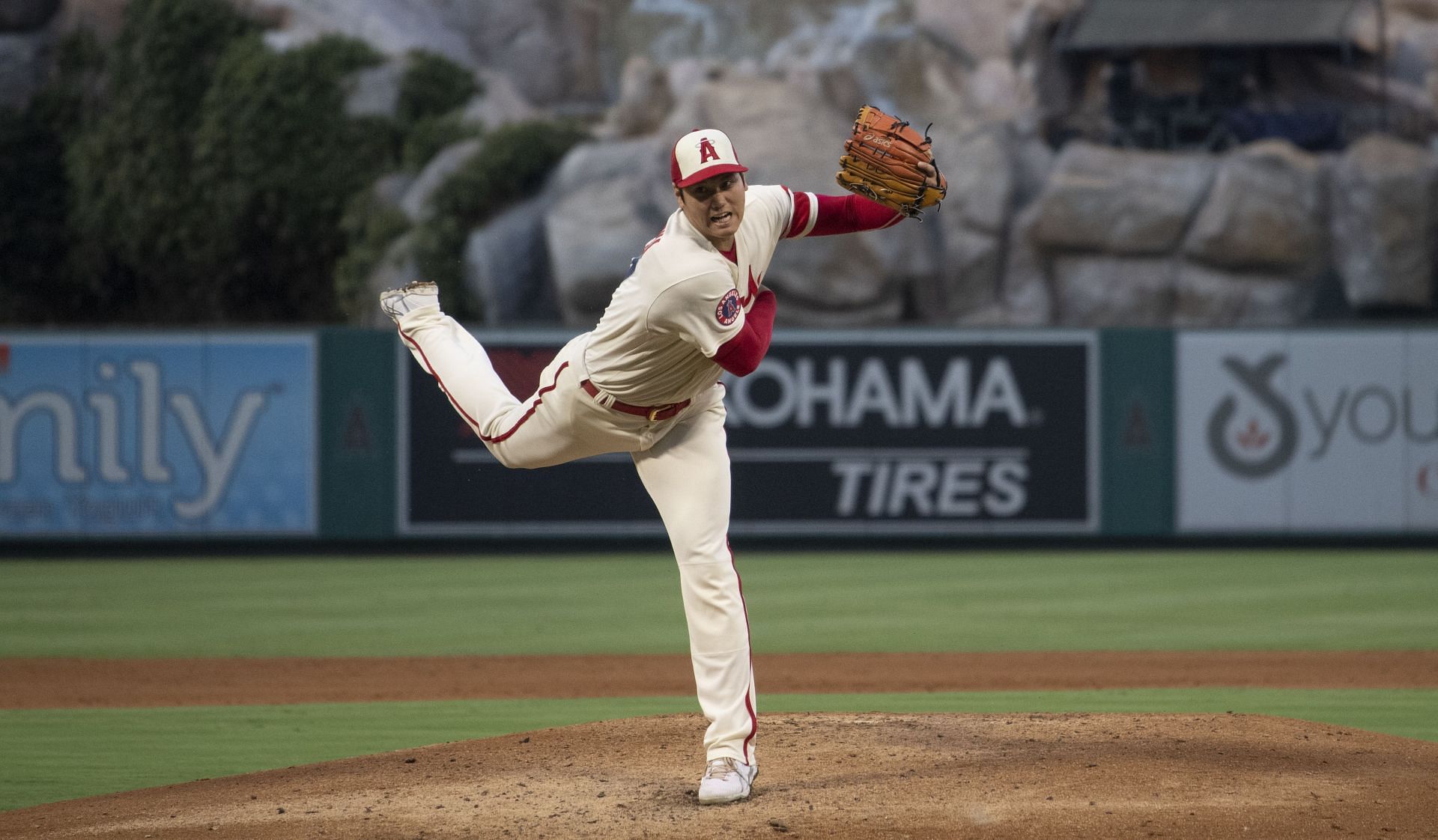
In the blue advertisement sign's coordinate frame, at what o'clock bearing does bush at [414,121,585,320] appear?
The bush is roughly at 7 o'clock from the blue advertisement sign.

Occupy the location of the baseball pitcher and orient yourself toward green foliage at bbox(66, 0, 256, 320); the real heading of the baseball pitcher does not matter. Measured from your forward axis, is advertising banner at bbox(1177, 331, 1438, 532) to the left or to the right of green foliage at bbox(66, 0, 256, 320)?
right

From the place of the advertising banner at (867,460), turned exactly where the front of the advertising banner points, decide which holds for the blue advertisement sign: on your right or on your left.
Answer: on your right

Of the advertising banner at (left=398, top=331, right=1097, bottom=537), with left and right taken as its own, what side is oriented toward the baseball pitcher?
front

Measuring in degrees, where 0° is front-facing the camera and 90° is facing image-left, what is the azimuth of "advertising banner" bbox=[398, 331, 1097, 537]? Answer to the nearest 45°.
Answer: approximately 0°

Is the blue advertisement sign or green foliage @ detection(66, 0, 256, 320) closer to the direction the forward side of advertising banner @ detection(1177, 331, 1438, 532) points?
the blue advertisement sign

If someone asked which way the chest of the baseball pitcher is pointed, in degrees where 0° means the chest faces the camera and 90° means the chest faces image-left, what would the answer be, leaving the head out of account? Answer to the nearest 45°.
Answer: approximately 315°

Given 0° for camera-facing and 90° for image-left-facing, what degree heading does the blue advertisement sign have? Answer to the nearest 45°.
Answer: approximately 0°

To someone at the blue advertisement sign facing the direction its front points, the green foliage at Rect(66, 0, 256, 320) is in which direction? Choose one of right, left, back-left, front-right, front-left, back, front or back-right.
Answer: back

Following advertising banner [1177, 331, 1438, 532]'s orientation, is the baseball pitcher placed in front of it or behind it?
in front

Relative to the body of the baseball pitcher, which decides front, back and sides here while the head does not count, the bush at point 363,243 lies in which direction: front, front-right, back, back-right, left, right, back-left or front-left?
back-left
